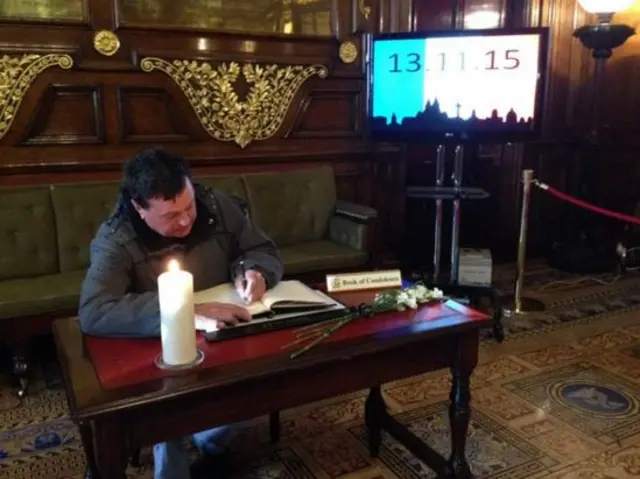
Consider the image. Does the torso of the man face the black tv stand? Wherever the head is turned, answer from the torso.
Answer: no

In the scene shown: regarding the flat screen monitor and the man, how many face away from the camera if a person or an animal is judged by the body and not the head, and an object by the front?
0

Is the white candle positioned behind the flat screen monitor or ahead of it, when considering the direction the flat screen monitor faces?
ahead

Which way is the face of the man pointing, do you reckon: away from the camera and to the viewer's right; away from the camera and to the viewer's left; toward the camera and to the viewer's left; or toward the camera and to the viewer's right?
toward the camera and to the viewer's right

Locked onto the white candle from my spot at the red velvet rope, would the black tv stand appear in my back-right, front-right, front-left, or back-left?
front-right

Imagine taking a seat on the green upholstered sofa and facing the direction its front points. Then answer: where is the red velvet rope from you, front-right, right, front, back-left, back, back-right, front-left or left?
front-left

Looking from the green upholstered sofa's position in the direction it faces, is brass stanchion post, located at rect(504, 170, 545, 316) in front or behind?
in front

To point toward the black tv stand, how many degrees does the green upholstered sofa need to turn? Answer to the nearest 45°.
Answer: approximately 45° to its left

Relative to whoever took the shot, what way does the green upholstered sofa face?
facing the viewer and to the right of the viewer

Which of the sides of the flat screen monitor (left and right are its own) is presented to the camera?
front
